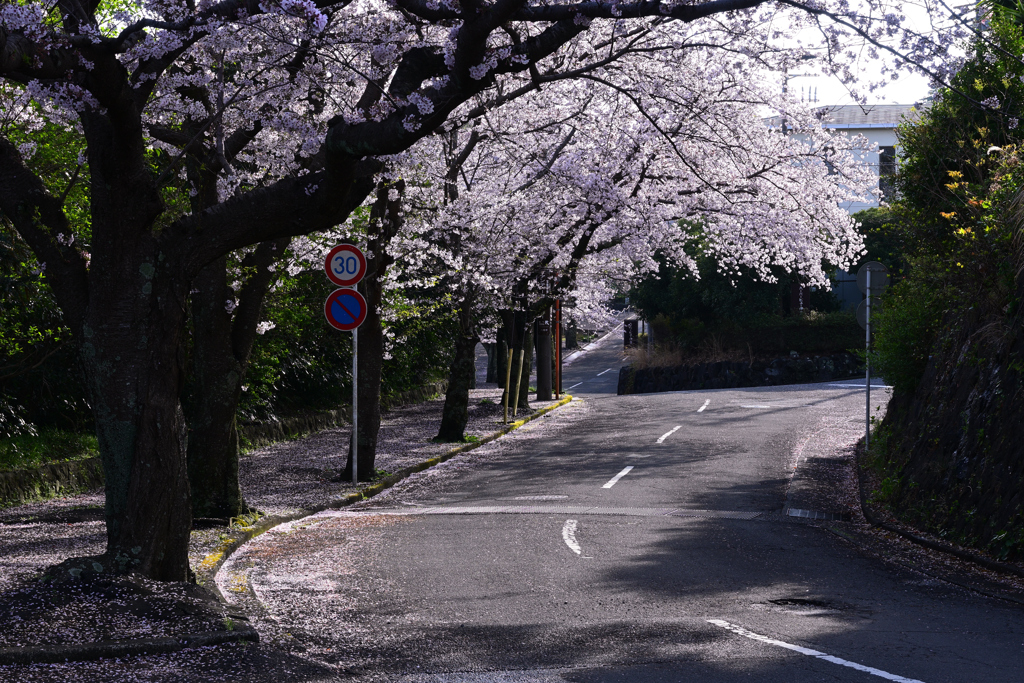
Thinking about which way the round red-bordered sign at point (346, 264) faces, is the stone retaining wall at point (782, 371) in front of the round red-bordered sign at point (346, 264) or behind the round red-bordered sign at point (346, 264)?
behind

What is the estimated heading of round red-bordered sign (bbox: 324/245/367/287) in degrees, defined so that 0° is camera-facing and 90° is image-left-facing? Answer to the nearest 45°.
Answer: approximately 0°

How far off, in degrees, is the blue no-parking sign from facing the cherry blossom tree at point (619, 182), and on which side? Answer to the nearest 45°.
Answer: approximately 135° to its left

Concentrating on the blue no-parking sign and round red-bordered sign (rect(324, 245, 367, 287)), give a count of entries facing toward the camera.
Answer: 2

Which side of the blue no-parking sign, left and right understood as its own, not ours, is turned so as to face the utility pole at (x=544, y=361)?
back

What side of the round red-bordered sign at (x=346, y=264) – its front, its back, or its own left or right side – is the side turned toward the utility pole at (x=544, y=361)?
back

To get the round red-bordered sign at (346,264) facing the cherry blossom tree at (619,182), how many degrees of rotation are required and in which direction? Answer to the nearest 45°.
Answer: approximately 135° to its left
